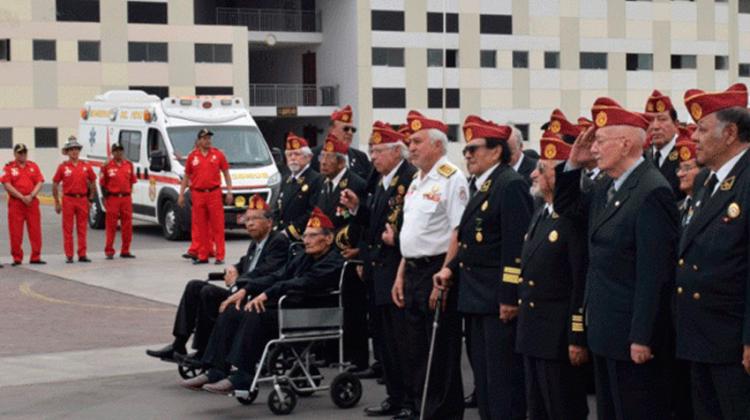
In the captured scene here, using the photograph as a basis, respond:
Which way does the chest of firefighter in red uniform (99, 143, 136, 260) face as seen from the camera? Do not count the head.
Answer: toward the camera

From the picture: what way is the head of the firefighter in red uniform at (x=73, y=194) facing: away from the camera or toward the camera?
toward the camera

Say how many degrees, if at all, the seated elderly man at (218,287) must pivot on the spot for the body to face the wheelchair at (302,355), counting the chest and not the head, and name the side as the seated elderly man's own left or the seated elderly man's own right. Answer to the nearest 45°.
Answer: approximately 90° to the seated elderly man's own left

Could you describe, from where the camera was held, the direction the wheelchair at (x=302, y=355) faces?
facing the viewer and to the left of the viewer

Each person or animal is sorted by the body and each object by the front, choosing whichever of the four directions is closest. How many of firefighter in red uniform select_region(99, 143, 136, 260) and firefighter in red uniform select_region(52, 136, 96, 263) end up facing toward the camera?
2

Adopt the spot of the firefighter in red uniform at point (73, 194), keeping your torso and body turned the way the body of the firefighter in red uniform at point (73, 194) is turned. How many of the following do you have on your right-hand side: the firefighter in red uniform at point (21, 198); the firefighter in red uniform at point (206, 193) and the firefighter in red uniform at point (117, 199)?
1

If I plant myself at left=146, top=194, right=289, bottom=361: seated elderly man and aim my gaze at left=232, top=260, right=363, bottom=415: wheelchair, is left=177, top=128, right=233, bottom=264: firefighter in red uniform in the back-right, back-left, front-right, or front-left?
back-left

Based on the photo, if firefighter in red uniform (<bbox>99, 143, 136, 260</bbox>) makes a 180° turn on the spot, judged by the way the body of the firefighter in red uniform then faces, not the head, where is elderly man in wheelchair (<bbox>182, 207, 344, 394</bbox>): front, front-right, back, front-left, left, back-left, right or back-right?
back

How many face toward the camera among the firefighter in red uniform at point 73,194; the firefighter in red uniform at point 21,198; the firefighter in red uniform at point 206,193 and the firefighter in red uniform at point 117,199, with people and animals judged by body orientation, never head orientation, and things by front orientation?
4

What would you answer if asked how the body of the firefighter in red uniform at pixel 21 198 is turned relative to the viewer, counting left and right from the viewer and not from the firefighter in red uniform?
facing the viewer

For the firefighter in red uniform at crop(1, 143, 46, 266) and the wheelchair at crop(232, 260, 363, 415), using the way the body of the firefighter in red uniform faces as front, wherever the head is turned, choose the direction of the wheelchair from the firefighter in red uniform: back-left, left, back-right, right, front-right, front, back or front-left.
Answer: front

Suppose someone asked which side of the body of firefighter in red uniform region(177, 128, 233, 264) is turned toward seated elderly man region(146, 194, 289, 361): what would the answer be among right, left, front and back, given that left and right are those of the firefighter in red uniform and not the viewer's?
front

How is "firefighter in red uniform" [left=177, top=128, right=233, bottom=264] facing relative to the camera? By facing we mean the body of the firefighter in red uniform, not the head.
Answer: toward the camera

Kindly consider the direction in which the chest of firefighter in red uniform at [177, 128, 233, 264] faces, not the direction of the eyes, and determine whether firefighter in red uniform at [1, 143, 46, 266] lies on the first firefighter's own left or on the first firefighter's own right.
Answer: on the first firefighter's own right
